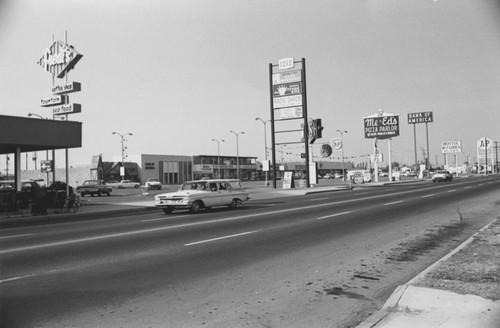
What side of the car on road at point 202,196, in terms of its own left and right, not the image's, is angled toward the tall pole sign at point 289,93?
back

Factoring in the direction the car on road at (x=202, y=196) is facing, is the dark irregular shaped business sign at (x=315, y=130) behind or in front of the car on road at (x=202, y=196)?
behind

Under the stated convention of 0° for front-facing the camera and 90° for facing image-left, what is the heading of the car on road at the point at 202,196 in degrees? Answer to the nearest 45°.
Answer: approximately 45°

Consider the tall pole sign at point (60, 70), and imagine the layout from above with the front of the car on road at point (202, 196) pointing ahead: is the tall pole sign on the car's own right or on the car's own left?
on the car's own right

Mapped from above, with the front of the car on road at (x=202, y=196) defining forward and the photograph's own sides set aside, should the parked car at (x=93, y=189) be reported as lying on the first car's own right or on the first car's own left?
on the first car's own right
